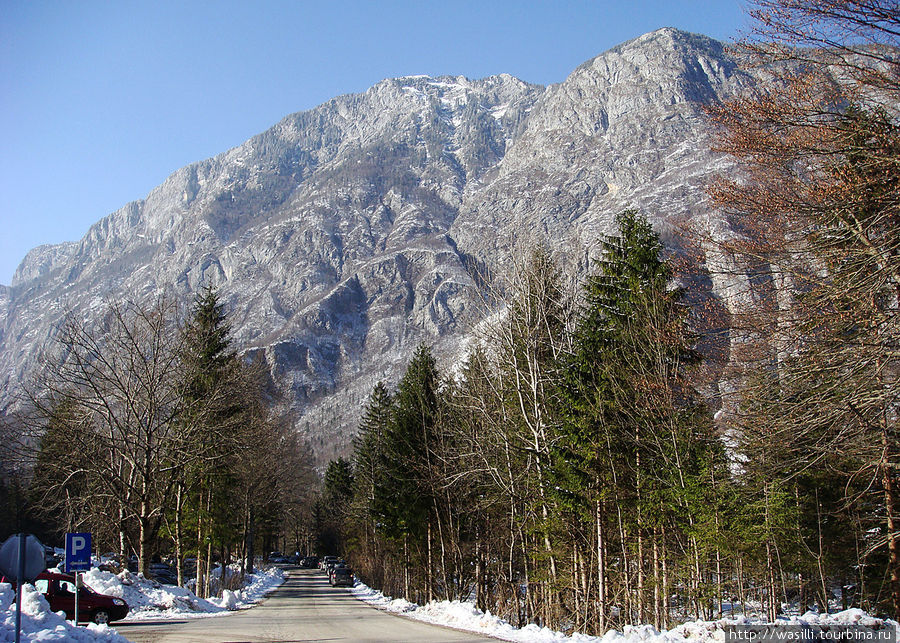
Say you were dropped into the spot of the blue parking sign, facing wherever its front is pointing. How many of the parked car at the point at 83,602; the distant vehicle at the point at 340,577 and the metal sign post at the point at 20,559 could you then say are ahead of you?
1

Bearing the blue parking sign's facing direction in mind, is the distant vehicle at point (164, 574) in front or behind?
behind

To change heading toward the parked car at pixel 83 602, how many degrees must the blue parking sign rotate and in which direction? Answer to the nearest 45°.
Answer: approximately 180°

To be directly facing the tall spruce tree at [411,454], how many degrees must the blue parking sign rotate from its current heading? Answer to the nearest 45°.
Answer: approximately 135° to its left

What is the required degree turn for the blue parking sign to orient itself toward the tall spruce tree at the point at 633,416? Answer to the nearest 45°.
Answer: approximately 90° to its left

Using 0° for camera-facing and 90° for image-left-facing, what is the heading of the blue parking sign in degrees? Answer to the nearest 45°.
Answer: approximately 0°

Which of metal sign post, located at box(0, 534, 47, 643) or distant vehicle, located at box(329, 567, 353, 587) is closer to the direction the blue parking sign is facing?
the metal sign post

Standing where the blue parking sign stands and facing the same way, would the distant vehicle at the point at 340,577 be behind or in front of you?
behind

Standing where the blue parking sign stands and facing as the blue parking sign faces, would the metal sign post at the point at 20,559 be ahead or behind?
ahead
